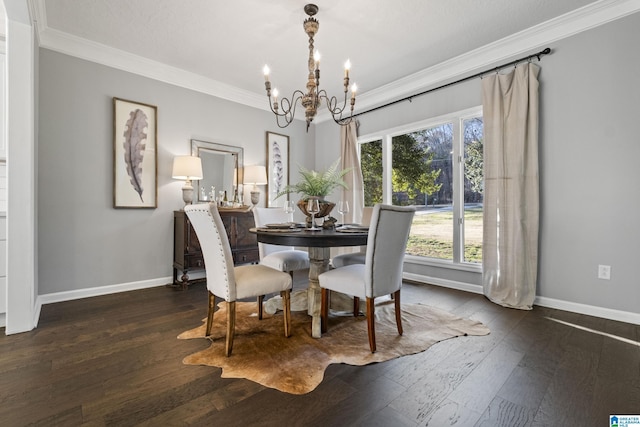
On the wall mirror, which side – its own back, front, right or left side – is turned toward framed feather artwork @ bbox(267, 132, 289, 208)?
left

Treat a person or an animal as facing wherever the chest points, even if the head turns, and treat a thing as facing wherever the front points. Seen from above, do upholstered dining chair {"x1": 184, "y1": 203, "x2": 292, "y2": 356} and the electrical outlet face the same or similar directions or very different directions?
very different directions

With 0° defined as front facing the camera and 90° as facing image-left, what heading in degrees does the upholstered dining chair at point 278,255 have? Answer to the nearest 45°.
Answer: approximately 315°

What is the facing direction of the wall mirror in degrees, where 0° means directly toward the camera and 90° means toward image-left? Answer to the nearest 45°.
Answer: approximately 315°

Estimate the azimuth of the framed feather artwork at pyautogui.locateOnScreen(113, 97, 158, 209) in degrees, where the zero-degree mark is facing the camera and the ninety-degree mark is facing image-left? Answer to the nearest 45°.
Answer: approximately 315°

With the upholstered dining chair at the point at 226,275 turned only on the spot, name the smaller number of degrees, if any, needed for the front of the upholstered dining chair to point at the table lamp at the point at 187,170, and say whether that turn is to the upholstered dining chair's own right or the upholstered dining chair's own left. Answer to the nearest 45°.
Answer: approximately 45° to the upholstered dining chair's own left
